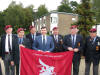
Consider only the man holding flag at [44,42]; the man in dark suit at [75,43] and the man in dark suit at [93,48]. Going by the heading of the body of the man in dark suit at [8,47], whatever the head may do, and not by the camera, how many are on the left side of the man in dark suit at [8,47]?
3

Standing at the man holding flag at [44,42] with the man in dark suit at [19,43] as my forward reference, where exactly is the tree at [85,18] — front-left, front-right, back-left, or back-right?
back-right

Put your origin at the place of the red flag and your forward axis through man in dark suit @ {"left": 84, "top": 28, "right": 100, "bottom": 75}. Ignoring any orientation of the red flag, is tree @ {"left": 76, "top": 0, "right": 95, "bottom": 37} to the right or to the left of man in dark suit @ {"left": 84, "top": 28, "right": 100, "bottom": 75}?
left

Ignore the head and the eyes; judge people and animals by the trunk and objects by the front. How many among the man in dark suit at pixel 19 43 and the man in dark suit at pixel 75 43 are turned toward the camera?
2

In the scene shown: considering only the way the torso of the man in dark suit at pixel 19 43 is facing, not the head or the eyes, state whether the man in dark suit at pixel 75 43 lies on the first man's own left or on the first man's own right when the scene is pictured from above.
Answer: on the first man's own left

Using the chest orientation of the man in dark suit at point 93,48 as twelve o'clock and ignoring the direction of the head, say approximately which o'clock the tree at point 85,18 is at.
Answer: The tree is roughly at 6 o'clock from the man in dark suit.

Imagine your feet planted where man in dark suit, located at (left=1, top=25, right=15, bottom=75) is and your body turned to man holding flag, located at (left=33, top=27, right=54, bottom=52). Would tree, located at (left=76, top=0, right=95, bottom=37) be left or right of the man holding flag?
left

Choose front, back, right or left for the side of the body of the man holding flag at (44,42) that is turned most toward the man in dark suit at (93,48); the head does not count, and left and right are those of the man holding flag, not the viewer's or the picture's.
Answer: left
